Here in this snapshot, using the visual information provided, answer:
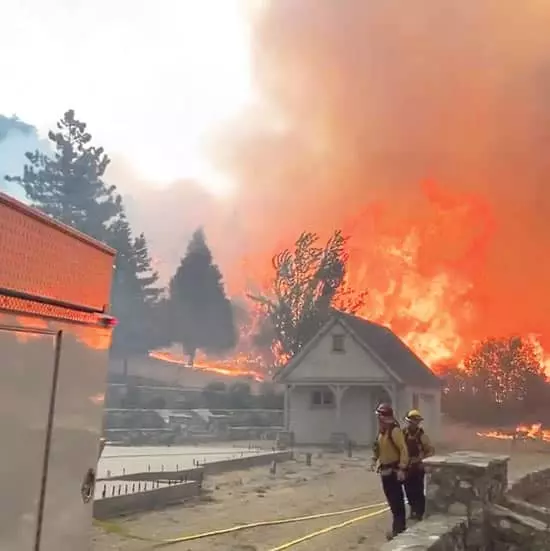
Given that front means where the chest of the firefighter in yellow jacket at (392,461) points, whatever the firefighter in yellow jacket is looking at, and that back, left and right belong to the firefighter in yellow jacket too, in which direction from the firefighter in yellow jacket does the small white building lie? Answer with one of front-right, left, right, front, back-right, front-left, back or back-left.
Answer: back-right

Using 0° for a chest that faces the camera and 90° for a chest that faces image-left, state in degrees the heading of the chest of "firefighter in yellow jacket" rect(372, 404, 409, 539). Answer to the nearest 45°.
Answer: approximately 45°

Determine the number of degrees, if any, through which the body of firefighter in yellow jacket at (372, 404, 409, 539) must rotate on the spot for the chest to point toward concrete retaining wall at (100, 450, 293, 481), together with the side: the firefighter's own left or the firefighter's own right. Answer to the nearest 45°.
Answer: approximately 90° to the firefighter's own right

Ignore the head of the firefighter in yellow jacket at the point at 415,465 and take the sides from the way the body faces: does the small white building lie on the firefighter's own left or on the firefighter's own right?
on the firefighter's own right

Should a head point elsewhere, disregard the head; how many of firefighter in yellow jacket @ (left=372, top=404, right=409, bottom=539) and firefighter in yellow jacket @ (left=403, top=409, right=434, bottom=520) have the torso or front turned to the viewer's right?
0

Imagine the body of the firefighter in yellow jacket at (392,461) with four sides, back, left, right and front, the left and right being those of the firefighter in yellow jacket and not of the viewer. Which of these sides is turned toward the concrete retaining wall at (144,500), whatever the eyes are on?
right

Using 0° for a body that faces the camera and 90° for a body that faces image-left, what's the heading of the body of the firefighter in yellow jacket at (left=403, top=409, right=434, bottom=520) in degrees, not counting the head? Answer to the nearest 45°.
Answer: approximately 45°

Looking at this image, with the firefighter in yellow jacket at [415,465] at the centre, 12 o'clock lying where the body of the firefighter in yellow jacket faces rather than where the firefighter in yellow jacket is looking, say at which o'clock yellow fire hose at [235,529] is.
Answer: The yellow fire hose is roughly at 2 o'clock from the firefighter in yellow jacket.

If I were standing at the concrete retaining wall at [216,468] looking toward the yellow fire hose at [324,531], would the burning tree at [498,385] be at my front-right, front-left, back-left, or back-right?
back-left
